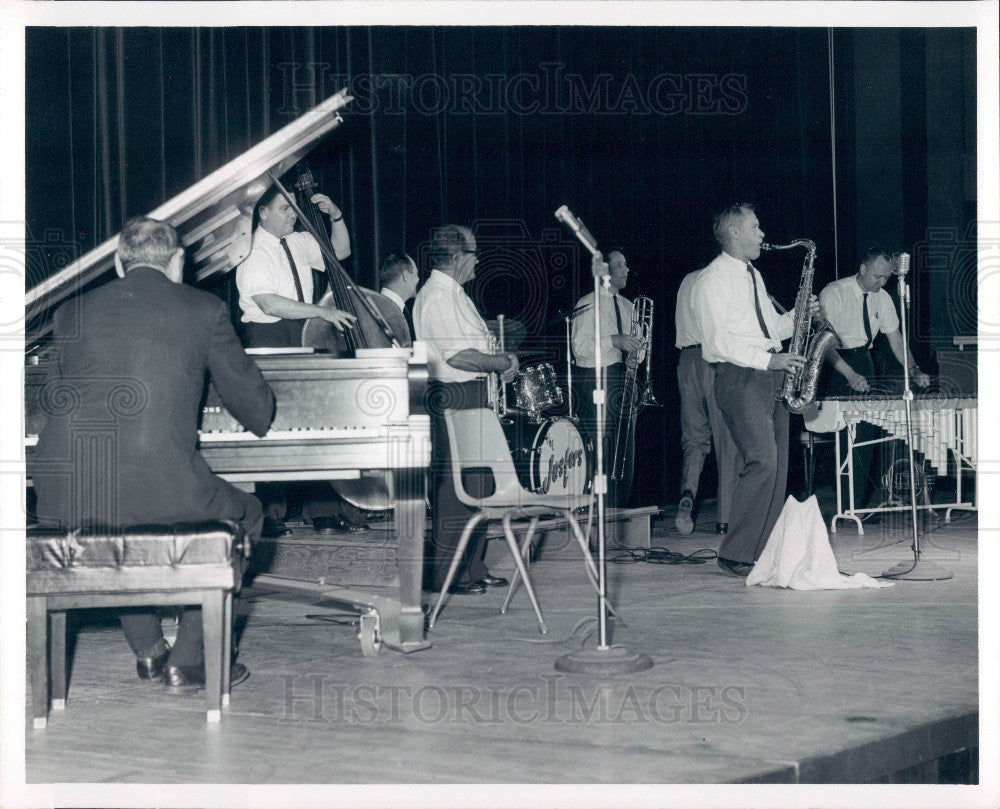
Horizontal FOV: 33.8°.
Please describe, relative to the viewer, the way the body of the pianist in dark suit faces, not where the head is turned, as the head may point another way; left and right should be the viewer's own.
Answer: facing away from the viewer

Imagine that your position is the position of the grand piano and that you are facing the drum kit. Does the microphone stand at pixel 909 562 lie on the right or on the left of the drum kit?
right

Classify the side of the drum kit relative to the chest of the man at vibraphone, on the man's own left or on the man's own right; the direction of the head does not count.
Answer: on the man's own right

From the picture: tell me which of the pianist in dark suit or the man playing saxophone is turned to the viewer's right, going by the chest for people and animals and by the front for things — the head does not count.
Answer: the man playing saxophone

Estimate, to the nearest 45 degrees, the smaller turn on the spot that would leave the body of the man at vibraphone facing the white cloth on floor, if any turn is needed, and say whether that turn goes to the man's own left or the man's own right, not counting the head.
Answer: approximately 45° to the man's own right

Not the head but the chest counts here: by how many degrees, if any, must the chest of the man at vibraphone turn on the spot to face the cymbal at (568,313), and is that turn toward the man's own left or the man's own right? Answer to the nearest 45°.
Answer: approximately 135° to the man's own right

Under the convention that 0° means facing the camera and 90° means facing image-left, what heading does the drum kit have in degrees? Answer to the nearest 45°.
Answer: approximately 315°
